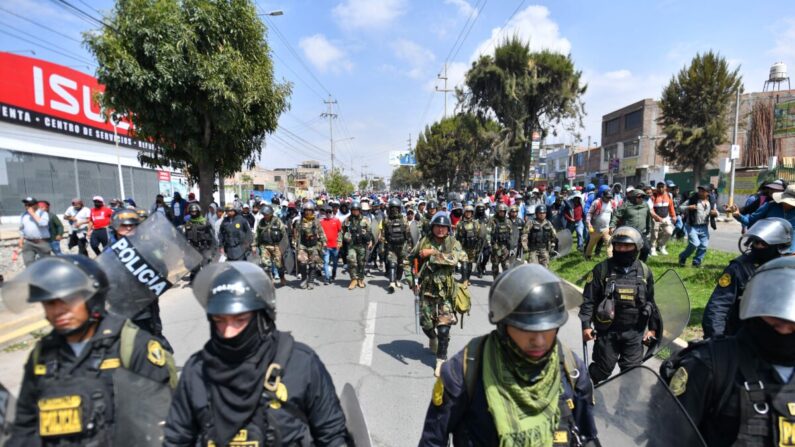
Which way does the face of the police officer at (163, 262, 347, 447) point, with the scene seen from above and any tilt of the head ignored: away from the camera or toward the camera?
toward the camera

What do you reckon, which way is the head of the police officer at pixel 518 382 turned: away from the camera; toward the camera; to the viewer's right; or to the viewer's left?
toward the camera

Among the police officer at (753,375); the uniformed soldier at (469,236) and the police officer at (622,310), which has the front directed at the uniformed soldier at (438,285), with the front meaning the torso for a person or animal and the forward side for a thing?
the uniformed soldier at (469,236)

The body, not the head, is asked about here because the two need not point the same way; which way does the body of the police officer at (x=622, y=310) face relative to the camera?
toward the camera

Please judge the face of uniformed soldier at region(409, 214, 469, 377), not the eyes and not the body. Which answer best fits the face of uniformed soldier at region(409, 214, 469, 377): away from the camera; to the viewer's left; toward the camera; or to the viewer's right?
toward the camera

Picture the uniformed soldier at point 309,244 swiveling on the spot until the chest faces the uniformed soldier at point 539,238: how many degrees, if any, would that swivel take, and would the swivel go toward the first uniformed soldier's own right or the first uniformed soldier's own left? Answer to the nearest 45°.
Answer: approximately 90° to the first uniformed soldier's own left

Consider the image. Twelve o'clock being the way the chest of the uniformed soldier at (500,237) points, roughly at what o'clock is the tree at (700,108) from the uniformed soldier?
The tree is roughly at 7 o'clock from the uniformed soldier.

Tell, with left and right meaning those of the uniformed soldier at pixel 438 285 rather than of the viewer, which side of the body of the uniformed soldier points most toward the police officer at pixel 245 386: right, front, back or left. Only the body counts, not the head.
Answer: front

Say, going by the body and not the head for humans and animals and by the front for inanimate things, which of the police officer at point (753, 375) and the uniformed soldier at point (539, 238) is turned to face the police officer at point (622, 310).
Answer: the uniformed soldier

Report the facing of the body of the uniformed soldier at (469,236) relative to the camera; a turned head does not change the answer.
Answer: toward the camera

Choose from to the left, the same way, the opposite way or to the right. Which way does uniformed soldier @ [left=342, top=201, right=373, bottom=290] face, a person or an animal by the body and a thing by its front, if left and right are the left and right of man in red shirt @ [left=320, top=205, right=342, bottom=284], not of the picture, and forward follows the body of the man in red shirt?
the same way

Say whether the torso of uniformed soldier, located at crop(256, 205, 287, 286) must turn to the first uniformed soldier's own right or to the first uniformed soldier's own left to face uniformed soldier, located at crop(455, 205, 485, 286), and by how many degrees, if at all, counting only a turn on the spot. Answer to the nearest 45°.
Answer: approximately 90° to the first uniformed soldier's own left

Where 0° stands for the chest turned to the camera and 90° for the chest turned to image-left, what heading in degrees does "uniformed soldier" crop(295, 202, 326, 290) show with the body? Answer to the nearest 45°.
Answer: approximately 0°

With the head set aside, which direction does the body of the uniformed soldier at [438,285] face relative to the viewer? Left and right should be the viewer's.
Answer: facing the viewer

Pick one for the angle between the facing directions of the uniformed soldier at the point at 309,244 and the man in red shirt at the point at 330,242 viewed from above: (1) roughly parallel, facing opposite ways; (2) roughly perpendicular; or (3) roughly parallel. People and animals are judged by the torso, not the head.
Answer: roughly parallel

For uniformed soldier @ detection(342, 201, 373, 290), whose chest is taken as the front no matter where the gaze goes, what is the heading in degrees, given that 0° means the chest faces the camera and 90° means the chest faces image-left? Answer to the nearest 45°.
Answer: approximately 0°

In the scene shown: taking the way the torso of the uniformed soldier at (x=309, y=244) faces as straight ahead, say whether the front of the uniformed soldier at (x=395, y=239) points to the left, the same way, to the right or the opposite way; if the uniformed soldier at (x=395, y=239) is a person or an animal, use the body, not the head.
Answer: the same way

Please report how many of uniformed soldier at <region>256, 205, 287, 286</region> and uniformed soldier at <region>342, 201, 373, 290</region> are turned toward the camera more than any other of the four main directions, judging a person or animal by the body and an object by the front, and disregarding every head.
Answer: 2
